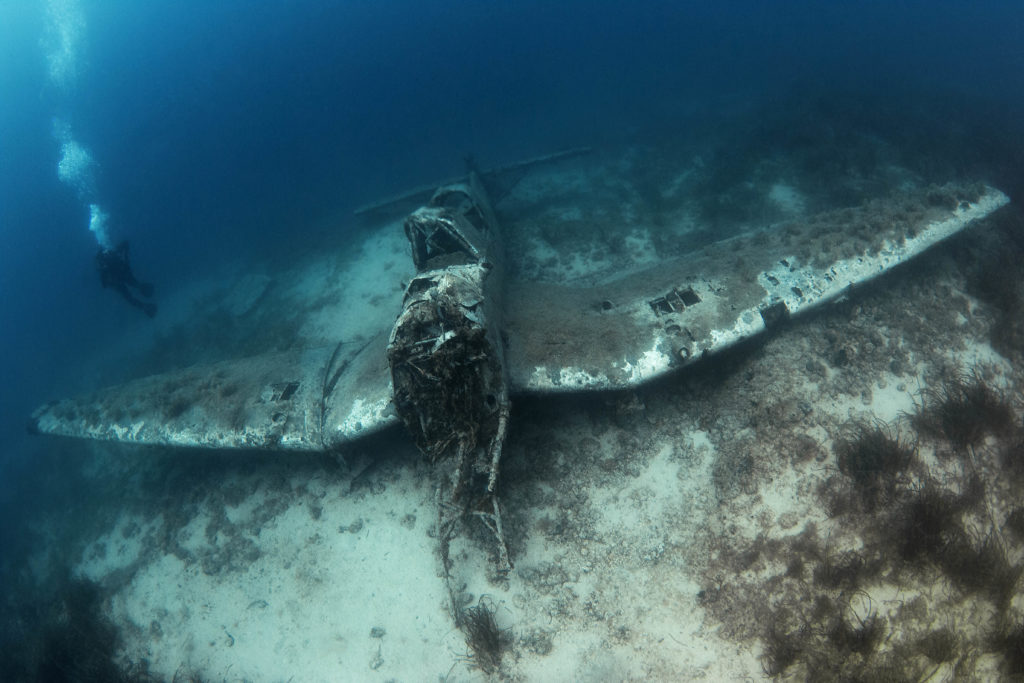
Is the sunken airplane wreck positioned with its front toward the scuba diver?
no

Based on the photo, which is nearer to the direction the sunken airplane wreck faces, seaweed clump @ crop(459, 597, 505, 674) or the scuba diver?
the seaweed clump

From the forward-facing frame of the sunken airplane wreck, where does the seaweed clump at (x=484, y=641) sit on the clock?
The seaweed clump is roughly at 12 o'clock from the sunken airplane wreck.

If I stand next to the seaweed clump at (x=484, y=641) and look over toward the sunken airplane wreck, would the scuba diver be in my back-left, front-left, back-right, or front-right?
front-left

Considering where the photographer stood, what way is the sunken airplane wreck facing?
facing the viewer
